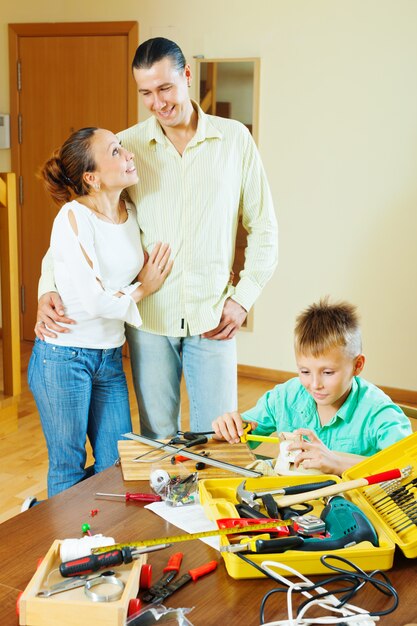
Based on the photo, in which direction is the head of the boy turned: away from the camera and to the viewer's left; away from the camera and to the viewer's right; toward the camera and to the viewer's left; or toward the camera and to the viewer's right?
toward the camera and to the viewer's left

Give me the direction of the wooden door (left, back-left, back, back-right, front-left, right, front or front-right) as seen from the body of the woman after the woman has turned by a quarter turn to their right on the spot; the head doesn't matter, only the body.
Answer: back-right

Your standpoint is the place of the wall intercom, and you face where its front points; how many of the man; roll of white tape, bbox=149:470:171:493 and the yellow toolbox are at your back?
0

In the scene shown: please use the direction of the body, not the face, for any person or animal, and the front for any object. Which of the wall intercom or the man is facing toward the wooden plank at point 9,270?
the wall intercom

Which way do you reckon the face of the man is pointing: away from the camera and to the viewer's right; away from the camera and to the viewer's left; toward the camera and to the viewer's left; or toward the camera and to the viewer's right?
toward the camera and to the viewer's left

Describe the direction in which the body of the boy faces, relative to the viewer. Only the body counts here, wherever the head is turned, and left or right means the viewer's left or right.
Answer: facing the viewer and to the left of the viewer

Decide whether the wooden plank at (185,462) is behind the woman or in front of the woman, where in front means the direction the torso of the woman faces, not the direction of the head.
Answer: in front

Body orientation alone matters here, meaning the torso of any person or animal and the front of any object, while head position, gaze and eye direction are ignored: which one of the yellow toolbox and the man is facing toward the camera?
the man

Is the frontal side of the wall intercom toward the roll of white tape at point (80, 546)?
yes

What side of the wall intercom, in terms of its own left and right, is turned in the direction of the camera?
front

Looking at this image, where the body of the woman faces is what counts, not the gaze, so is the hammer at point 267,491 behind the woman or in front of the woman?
in front

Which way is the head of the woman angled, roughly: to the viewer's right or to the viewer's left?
to the viewer's right

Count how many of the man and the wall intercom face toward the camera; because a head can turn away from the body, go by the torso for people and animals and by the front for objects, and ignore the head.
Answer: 2

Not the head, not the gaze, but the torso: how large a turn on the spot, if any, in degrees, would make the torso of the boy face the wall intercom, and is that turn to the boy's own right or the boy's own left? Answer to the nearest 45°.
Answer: approximately 90° to the boy's own right

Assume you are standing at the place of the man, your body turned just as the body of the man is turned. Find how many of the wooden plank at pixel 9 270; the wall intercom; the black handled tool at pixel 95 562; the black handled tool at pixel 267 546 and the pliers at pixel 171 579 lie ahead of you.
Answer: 3

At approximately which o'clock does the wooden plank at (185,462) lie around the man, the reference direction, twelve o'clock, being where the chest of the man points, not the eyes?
The wooden plank is roughly at 12 o'clock from the man.

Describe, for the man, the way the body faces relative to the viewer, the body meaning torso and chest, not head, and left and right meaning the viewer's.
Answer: facing the viewer
